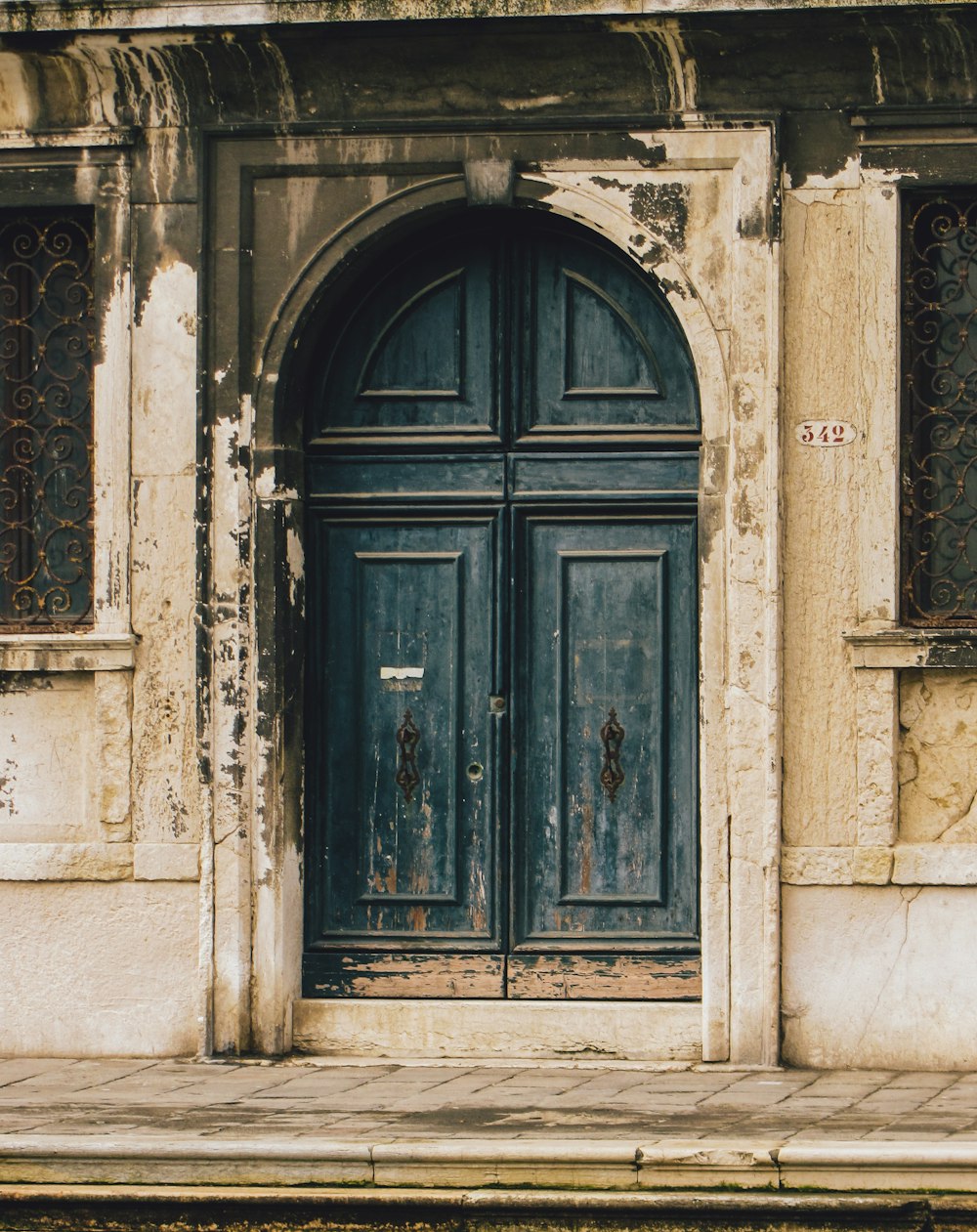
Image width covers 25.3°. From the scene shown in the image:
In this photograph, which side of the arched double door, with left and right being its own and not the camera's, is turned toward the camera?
front

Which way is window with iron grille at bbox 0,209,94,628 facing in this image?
toward the camera

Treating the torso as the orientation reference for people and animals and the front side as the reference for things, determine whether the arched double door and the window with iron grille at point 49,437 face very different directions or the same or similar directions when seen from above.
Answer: same or similar directions

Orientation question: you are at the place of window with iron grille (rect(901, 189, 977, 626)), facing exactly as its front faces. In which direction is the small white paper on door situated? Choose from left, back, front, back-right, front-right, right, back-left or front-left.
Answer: right

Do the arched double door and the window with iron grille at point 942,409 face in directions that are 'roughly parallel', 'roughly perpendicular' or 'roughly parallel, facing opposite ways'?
roughly parallel

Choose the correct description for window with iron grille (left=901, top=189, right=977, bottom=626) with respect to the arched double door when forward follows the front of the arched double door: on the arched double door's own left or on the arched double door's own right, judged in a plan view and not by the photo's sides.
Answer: on the arched double door's own left

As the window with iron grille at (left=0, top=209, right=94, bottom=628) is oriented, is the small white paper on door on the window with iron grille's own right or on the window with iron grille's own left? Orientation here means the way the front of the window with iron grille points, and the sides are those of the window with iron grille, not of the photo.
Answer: on the window with iron grille's own left

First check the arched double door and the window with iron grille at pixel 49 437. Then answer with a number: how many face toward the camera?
2

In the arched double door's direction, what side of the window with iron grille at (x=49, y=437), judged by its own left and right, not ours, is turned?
left

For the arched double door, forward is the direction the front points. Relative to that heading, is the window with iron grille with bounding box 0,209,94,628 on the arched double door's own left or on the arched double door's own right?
on the arched double door's own right

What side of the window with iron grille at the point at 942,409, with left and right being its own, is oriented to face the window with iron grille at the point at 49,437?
right

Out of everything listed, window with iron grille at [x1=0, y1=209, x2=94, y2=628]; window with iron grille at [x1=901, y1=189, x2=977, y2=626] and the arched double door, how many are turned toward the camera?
3

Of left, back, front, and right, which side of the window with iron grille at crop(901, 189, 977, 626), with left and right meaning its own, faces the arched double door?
right
